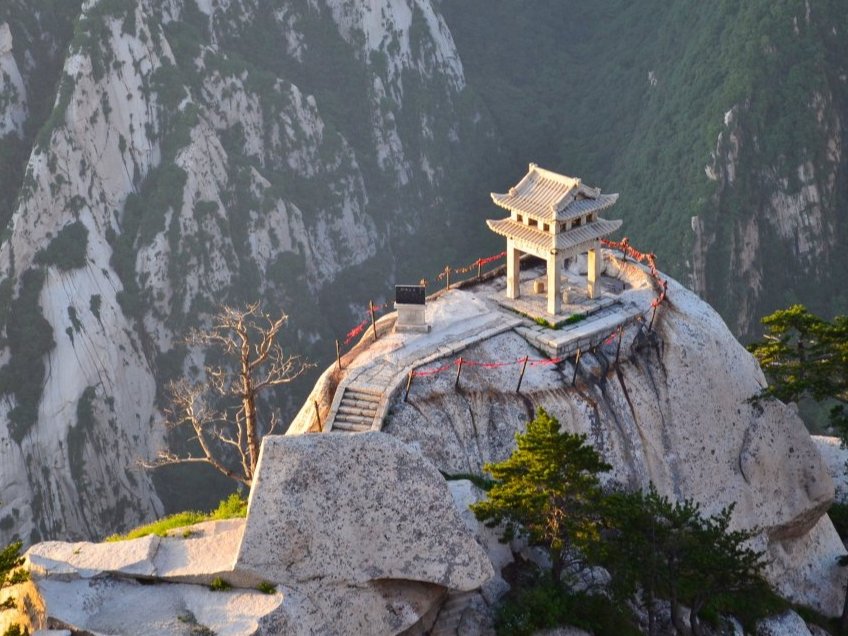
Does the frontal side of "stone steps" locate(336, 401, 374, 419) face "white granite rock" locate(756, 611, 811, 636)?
no

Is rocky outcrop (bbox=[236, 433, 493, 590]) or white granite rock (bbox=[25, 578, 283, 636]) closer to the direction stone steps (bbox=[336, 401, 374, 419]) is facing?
the rocky outcrop

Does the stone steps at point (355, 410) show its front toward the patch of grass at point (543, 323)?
no

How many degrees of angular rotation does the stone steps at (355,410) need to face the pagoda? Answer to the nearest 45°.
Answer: approximately 135° to its left

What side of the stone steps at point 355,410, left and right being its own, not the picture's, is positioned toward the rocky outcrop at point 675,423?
left

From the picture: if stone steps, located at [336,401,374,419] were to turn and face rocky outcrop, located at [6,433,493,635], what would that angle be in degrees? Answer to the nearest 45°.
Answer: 0° — it already faces it

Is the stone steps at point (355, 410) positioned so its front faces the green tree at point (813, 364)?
no

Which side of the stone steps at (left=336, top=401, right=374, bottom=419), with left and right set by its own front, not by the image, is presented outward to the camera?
front

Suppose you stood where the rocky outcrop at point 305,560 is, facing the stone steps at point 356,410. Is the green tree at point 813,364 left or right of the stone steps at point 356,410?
right

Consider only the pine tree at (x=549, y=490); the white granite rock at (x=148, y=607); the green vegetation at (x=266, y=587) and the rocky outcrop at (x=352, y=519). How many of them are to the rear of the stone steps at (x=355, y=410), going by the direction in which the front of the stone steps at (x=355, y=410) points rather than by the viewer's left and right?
0

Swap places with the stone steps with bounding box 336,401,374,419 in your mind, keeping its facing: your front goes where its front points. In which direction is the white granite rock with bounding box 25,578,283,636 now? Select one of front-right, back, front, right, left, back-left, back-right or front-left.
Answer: front-right

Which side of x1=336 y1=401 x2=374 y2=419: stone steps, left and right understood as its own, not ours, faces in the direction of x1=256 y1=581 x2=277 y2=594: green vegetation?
front

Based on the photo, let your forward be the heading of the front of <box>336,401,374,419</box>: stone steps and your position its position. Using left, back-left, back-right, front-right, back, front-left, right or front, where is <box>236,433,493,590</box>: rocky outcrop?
front

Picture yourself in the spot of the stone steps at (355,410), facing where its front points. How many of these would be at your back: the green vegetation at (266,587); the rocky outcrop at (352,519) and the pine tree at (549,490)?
0

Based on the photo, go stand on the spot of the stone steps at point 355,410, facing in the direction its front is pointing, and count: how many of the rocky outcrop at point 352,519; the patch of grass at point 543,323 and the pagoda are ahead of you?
1
